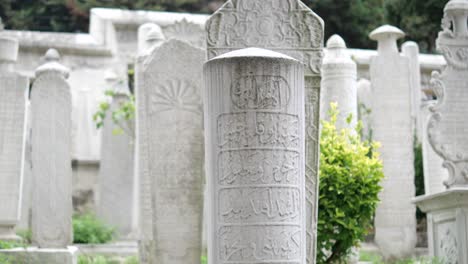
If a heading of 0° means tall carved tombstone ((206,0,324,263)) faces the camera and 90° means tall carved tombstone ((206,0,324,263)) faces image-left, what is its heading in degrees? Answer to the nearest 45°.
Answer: approximately 0°

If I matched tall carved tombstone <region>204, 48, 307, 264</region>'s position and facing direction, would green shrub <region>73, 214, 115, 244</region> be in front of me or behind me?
behind

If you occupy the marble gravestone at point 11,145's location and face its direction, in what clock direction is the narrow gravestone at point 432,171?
The narrow gravestone is roughly at 9 o'clock from the marble gravestone.

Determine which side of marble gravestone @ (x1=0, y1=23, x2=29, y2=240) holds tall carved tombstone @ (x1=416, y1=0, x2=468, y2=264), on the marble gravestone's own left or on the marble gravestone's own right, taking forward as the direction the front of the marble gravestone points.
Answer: on the marble gravestone's own left

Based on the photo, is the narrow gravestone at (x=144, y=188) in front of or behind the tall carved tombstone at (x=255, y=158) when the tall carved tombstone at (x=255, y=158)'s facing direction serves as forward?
behind

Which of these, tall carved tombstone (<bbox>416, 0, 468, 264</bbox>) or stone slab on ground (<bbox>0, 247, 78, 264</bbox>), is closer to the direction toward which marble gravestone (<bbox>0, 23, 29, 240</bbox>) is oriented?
the stone slab on ground

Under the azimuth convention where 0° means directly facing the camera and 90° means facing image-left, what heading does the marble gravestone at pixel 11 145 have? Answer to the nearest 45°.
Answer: approximately 0°

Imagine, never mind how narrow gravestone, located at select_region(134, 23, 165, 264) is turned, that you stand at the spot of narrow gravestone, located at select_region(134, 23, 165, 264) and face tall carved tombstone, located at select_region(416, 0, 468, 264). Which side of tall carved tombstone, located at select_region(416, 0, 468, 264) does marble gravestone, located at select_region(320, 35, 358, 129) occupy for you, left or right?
left

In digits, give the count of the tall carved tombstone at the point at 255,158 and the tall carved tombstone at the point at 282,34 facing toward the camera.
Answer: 2

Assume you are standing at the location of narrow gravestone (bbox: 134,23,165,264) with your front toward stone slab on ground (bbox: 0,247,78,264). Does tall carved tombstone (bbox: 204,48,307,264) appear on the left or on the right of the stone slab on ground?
left

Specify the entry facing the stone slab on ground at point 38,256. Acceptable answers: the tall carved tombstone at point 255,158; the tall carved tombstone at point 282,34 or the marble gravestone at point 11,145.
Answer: the marble gravestone
